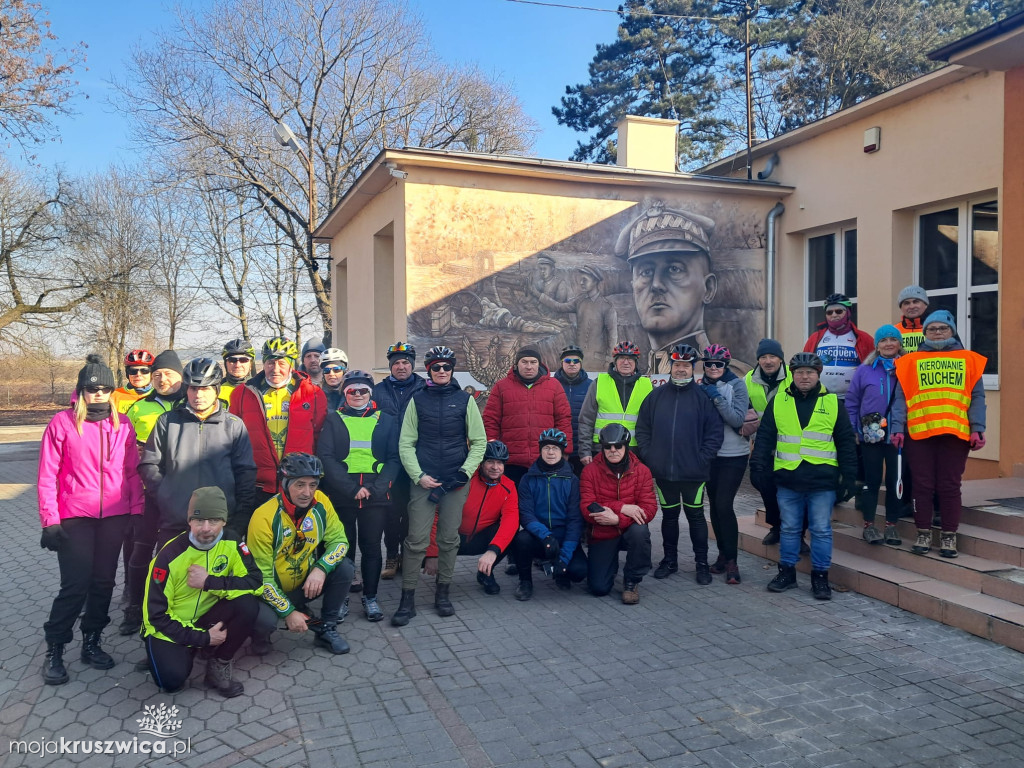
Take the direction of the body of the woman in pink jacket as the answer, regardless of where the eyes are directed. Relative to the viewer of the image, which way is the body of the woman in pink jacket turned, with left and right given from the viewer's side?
facing the viewer and to the right of the viewer

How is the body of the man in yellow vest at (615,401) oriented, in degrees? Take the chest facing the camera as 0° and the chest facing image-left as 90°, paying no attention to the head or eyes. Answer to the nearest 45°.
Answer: approximately 0°

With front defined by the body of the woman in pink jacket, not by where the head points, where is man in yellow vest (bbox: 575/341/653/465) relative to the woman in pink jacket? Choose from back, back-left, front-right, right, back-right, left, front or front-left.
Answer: front-left

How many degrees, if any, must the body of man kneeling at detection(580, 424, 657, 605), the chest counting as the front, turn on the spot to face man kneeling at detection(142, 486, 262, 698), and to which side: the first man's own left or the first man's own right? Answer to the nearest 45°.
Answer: approximately 45° to the first man's own right

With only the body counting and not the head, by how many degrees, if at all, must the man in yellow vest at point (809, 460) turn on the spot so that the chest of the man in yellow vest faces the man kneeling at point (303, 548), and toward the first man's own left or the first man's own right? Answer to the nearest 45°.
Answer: approximately 45° to the first man's own right

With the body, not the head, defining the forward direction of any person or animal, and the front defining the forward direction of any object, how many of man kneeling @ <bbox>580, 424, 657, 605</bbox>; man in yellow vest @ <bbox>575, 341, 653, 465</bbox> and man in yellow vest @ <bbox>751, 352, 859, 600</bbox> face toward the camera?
3

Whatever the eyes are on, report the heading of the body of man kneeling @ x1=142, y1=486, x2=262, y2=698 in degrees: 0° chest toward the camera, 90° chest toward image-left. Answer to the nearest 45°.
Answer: approximately 315°

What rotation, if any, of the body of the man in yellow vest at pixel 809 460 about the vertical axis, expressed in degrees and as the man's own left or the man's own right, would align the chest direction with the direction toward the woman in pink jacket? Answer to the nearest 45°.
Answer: approximately 45° to the man's own right

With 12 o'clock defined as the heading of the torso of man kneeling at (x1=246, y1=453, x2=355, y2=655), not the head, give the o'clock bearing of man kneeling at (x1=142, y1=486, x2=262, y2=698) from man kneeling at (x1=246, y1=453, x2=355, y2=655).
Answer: man kneeling at (x1=142, y1=486, x2=262, y2=698) is roughly at 3 o'clock from man kneeling at (x1=246, y1=453, x2=355, y2=655).

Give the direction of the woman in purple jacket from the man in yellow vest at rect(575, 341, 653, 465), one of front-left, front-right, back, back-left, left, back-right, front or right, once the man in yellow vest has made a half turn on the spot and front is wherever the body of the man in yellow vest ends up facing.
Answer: right
